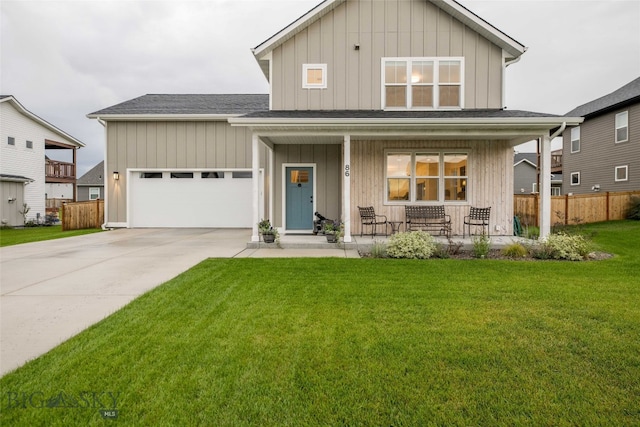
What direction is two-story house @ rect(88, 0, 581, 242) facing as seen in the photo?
toward the camera

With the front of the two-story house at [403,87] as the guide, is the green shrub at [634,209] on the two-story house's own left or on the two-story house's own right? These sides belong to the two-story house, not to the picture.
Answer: on the two-story house's own left

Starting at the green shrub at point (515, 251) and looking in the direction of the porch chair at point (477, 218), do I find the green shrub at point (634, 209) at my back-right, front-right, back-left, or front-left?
front-right

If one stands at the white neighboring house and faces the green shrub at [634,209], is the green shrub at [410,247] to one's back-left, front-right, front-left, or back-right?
front-right

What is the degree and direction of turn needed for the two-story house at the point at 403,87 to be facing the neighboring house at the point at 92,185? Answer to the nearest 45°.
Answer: approximately 135° to its right

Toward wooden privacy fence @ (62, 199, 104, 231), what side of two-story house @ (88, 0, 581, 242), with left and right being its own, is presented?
right
